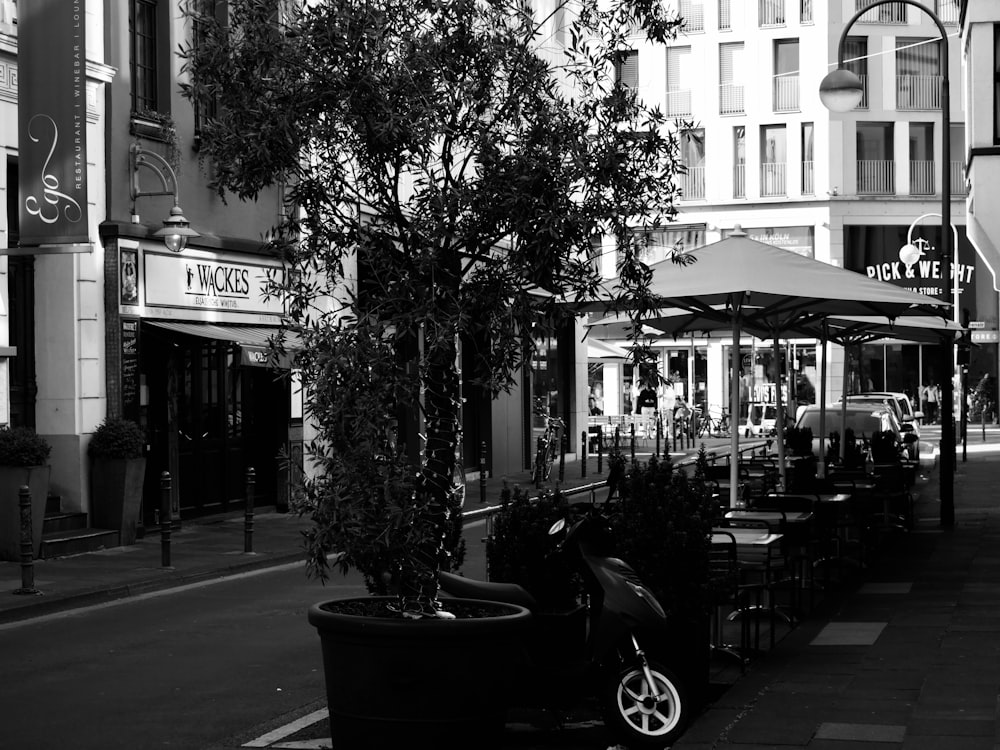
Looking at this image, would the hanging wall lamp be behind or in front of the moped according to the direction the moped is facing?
behind

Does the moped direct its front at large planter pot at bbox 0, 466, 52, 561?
no

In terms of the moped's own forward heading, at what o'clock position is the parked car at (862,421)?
The parked car is roughly at 8 o'clock from the moped.

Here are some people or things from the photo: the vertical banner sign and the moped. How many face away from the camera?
0

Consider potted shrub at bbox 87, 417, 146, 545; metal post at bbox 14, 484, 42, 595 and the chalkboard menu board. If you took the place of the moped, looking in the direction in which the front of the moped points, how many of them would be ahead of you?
0

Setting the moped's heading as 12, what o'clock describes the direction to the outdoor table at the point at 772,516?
The outdoor table is roughly at 8 o'clock from the moped.

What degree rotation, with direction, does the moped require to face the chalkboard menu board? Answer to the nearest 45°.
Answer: approximately 180°

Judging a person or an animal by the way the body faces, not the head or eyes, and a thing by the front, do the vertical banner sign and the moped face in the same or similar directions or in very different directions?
same or similar directions

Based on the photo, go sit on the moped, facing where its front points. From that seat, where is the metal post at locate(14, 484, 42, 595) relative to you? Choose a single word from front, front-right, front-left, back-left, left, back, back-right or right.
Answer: back

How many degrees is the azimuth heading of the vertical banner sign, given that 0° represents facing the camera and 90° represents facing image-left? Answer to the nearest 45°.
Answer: approximately 0°

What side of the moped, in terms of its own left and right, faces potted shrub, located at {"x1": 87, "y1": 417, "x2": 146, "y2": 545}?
back

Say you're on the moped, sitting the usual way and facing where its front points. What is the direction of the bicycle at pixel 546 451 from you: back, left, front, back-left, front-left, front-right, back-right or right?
back-left

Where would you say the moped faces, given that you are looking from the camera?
facing the viewer and to the right of the viewer
